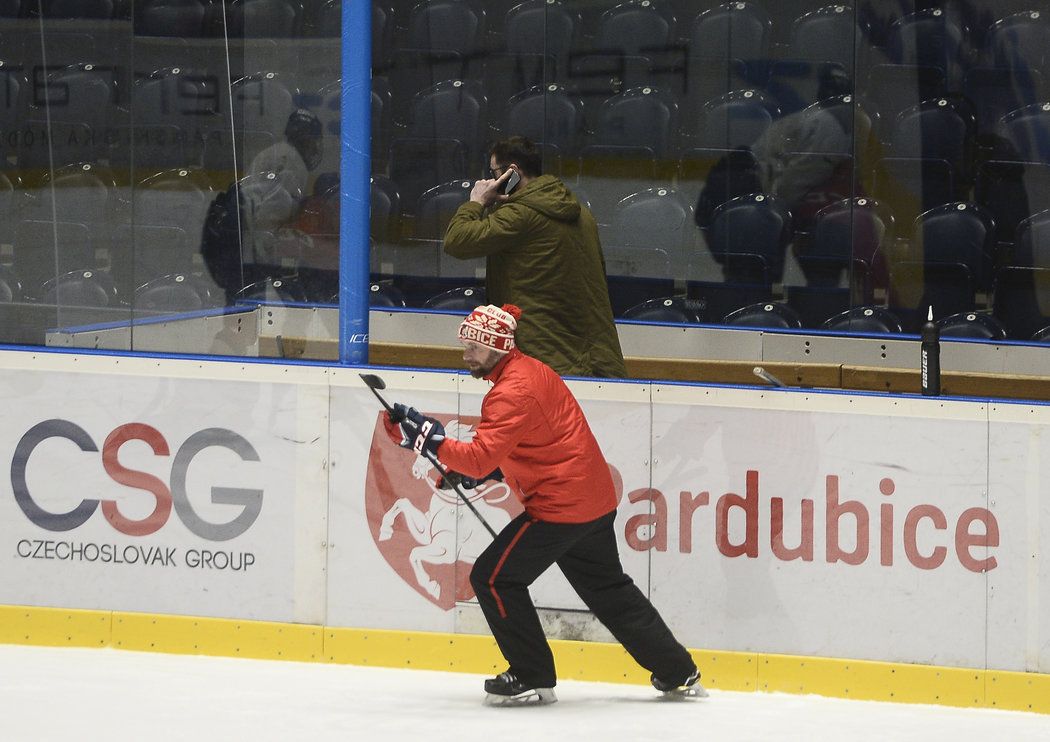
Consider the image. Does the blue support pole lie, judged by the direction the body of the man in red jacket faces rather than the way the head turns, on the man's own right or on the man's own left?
on the man's own right

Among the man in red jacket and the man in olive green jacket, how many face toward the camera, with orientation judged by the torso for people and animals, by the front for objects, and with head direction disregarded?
0

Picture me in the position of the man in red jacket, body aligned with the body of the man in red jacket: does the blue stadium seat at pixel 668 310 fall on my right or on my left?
on my right

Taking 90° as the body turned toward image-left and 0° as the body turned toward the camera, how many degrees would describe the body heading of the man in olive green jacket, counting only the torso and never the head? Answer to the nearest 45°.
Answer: approximately 135°

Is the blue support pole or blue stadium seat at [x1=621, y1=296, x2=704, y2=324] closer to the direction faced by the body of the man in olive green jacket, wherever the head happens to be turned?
the blue support pole

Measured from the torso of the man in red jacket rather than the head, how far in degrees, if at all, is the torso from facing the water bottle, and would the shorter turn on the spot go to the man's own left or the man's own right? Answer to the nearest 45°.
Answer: approximately 180°

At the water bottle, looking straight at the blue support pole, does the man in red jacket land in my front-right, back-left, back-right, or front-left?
front-left

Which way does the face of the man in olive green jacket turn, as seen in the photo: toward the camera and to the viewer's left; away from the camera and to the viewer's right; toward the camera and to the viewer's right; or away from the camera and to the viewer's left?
away from the camera and to the viewer's left

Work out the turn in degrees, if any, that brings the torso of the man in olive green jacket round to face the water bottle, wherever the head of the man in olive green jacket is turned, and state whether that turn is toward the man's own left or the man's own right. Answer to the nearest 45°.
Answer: approximately 135° to the man's own right

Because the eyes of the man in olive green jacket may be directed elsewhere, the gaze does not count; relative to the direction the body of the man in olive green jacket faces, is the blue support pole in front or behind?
in front

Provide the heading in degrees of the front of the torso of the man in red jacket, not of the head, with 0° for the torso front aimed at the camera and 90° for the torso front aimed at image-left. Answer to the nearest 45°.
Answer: approximately 90°
